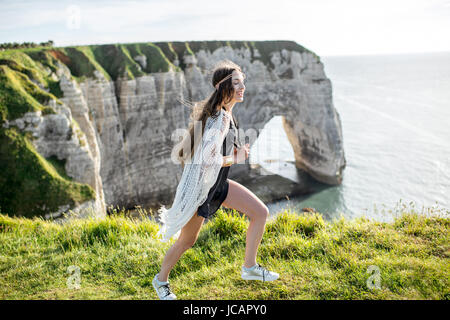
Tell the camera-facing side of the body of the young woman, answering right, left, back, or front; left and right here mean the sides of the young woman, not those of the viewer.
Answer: right

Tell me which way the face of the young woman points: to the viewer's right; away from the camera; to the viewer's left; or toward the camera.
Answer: to the viewer's right
